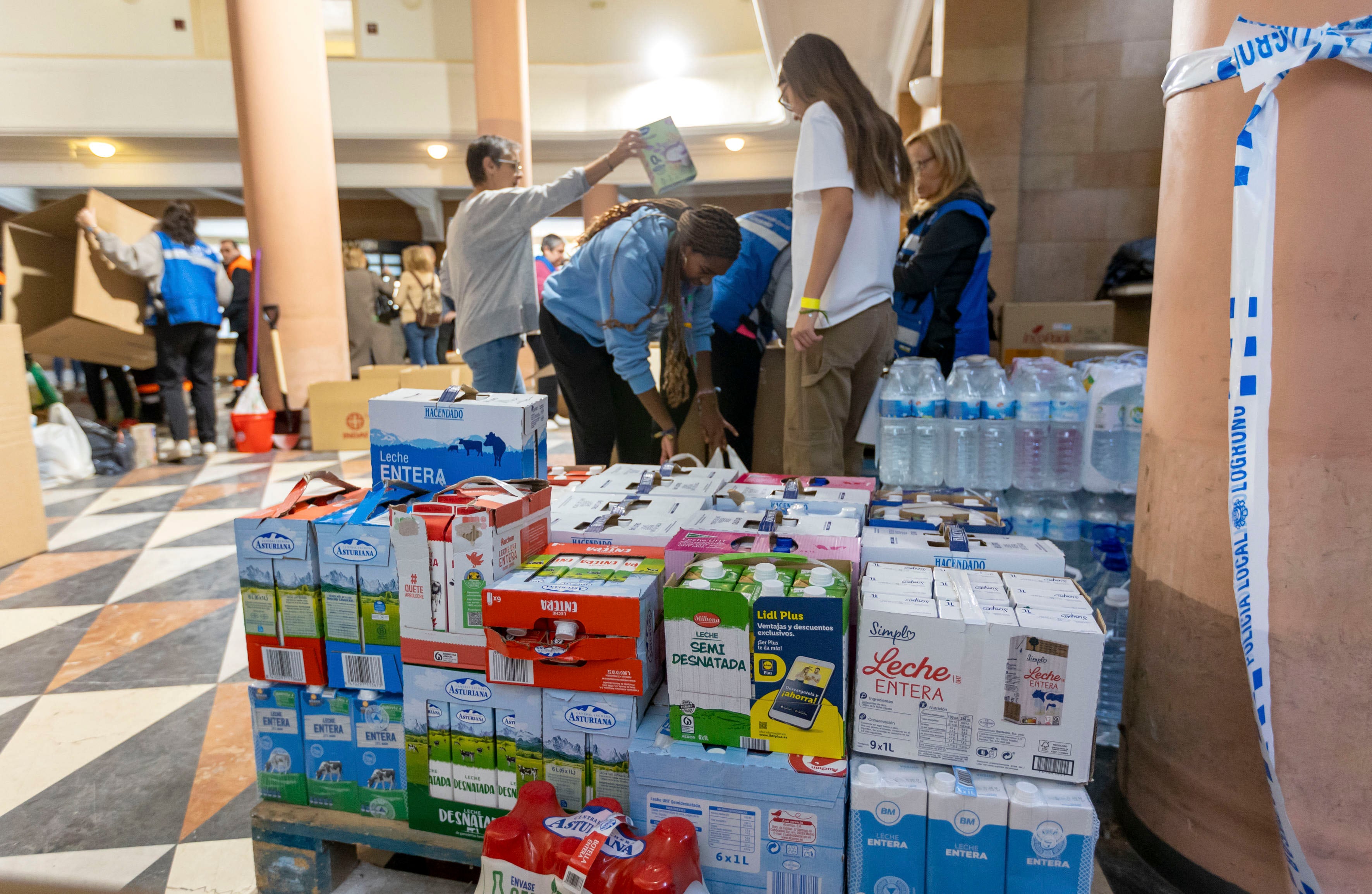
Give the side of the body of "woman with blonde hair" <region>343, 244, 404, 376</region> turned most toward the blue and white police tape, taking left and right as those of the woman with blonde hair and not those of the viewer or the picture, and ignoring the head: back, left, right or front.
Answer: back

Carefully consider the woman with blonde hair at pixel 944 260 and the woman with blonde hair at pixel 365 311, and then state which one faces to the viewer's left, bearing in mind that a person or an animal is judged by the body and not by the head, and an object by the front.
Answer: the woman with blonde hair at pixel 944 260

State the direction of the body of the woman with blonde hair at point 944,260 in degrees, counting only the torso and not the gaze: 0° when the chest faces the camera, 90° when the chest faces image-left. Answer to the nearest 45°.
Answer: approximately 90°

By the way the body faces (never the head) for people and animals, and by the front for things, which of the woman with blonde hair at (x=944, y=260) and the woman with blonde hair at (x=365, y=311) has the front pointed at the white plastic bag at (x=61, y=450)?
the woman with blonde hair at (x=944, y=260)

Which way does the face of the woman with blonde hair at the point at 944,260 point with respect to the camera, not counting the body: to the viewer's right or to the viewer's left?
to the viewer's left

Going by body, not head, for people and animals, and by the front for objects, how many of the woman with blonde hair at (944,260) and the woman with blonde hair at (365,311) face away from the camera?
1

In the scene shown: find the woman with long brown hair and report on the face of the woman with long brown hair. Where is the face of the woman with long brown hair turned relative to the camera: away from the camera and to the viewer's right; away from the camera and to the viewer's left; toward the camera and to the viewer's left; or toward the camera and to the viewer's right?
away from the camera and to the viewer's left

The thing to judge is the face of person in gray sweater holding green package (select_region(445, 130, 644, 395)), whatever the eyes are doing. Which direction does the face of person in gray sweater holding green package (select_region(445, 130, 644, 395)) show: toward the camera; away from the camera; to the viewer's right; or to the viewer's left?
to the viewer's right

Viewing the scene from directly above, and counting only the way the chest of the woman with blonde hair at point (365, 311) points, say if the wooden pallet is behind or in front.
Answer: behind

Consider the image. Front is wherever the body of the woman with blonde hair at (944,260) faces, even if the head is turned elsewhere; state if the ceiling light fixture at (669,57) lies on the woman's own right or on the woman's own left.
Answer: on the woman's own right

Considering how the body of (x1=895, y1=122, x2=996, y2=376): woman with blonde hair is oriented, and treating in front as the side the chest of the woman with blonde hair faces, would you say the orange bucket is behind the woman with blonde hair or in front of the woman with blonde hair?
in front

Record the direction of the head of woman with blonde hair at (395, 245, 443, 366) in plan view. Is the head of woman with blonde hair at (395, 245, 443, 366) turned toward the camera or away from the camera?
away from the camera

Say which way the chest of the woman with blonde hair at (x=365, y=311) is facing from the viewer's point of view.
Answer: away from the camera
